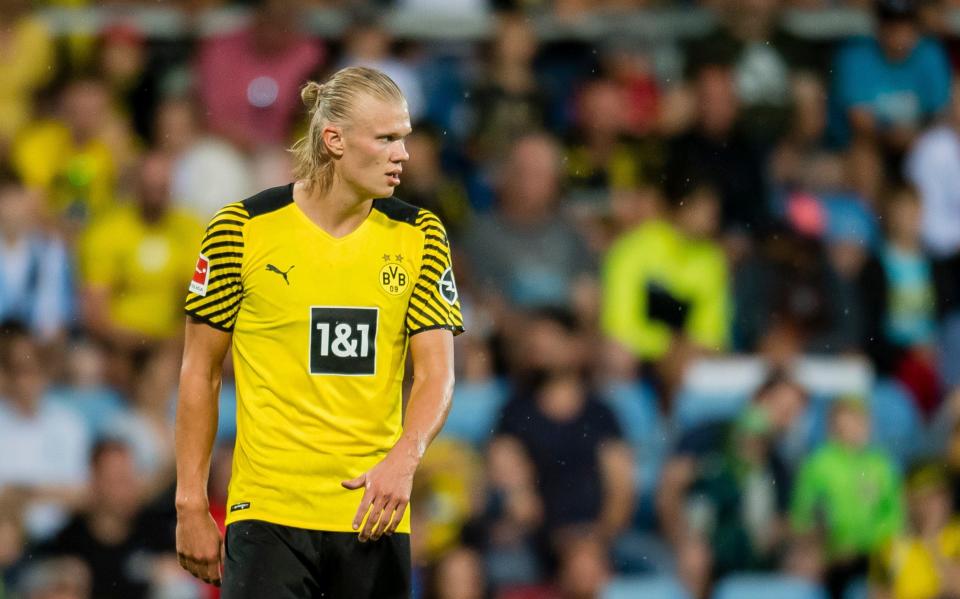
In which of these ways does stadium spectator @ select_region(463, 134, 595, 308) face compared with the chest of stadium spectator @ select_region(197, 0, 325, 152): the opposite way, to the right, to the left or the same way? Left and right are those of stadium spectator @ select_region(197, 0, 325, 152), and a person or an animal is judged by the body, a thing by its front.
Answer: the same way

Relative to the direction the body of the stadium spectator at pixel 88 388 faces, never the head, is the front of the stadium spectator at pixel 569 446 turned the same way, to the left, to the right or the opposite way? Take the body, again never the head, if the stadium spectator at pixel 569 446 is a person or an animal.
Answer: the same way

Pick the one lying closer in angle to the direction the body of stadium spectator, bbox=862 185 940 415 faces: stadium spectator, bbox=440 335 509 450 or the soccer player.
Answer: the soccer player

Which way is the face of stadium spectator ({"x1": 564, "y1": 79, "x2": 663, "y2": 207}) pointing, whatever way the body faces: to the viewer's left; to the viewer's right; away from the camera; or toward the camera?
toward the camera

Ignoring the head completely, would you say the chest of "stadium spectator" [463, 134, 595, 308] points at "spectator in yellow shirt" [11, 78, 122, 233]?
no

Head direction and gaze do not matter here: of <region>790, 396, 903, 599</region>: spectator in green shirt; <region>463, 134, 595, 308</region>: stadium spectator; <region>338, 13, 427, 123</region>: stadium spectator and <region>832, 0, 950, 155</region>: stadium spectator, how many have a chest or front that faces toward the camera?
4

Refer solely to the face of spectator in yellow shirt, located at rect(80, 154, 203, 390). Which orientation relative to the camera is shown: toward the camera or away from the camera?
toward the camera

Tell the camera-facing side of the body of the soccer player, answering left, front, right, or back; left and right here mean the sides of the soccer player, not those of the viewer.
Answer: front

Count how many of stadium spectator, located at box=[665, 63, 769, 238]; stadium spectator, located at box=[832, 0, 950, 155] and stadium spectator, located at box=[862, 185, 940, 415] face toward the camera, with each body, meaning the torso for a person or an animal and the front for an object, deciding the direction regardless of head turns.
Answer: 3

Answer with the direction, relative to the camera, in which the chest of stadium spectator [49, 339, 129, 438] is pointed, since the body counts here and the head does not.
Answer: toward the camera

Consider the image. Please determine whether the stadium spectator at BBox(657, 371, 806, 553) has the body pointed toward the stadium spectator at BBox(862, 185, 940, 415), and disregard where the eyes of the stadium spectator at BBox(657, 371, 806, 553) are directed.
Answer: no

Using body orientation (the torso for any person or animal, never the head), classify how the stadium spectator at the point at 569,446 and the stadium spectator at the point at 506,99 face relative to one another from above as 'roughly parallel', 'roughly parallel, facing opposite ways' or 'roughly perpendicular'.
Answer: roughly parallel

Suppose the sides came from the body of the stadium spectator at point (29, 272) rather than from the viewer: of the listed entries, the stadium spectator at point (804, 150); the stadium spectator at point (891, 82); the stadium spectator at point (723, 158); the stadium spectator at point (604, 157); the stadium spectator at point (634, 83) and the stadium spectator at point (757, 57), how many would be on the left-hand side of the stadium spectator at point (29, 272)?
6

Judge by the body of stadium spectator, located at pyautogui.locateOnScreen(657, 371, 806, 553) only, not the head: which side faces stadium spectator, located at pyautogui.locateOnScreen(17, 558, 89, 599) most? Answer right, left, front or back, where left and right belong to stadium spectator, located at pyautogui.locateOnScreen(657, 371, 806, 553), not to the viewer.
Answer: right

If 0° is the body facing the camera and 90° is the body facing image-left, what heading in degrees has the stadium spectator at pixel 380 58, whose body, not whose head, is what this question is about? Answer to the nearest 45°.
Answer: approximately 0°

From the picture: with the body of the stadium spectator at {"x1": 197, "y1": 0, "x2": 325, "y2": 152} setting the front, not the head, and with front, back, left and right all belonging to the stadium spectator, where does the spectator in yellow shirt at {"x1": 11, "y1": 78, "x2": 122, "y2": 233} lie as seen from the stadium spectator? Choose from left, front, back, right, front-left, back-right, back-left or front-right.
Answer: right
